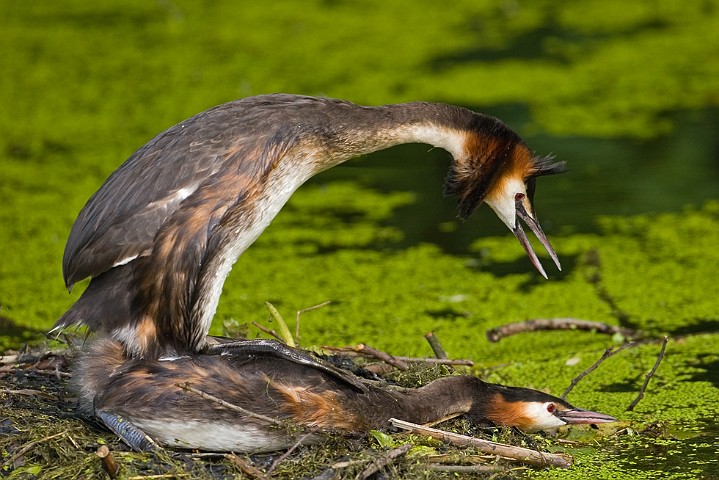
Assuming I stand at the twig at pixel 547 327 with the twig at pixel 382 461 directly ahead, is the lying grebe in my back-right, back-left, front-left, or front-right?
front-right

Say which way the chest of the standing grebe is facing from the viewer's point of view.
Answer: to the viewer's right

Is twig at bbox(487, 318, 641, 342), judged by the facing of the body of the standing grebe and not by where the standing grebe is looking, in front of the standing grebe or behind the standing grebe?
in front

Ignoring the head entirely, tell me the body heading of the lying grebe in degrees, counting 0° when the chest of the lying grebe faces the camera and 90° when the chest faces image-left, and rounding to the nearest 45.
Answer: approximately 270°

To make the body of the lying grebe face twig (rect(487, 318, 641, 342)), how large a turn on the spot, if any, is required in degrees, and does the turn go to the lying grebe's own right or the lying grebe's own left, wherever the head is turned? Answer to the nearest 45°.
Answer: approximately 45° to the lying grebe's own left
